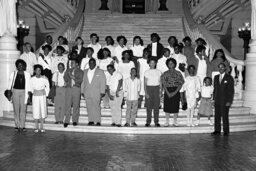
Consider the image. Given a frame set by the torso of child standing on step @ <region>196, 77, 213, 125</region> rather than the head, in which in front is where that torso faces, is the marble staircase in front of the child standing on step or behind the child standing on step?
behind

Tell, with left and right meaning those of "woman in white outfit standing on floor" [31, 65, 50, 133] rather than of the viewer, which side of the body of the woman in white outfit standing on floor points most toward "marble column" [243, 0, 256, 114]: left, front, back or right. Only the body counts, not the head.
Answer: left

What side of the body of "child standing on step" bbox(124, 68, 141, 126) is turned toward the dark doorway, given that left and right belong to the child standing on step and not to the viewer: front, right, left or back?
back

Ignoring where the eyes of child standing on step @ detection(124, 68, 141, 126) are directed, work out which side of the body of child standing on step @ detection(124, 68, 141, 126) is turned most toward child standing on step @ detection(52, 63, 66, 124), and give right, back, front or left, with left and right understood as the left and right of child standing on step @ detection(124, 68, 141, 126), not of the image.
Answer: right

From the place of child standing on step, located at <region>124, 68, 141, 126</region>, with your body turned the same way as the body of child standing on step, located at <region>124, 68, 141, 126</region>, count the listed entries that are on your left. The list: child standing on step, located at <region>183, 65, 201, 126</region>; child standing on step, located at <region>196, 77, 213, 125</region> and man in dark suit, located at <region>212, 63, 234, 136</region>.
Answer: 3

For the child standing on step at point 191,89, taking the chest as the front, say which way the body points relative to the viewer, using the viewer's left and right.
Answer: facing the viewer

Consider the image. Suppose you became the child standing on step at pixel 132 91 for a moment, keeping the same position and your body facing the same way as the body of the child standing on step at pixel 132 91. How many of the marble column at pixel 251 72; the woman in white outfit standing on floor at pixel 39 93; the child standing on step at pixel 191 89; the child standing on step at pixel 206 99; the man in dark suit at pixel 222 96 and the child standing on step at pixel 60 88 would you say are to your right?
2

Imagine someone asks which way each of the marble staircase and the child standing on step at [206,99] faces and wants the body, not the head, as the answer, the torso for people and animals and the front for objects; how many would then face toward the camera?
2

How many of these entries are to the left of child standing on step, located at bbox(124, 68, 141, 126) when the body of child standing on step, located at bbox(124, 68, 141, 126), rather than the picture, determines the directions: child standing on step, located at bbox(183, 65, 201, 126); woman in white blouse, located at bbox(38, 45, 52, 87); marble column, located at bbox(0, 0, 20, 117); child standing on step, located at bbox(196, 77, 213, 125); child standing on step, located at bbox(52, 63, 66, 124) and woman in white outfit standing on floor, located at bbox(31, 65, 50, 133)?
2

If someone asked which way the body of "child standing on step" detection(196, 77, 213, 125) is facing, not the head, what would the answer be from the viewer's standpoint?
toward the camera

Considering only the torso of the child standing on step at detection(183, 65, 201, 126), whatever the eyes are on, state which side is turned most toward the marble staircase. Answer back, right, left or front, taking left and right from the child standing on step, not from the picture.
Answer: back

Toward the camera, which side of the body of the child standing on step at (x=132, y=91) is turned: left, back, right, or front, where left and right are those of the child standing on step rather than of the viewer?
front

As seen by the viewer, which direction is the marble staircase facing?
toward the camera
